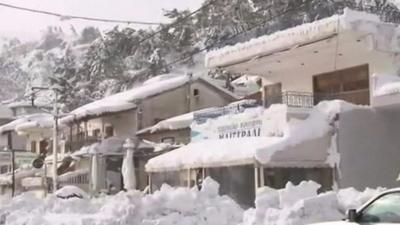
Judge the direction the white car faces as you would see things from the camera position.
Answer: facing to the left of the viewer

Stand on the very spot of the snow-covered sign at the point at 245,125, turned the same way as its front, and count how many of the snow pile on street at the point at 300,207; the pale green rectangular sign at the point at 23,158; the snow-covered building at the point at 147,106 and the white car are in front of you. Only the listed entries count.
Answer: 2

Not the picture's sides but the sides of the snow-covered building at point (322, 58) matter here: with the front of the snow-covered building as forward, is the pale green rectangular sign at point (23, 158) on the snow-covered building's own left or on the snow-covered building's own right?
on the snow-covered building's own right

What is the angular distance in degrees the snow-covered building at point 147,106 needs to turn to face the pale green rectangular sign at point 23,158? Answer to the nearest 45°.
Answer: approximately 90° to its right

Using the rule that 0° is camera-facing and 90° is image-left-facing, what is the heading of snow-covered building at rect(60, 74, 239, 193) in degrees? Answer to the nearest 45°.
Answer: approximately 45°

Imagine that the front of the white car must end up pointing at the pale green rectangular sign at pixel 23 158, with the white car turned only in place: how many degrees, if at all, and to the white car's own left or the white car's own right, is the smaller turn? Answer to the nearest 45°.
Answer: approximately 45° to the white car's own right
